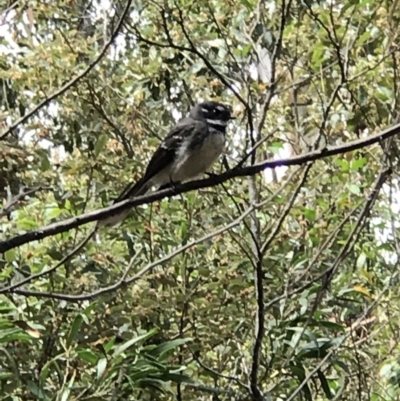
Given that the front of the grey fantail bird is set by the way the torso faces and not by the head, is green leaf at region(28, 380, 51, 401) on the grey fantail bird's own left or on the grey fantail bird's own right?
on the grey fantail bird's own right

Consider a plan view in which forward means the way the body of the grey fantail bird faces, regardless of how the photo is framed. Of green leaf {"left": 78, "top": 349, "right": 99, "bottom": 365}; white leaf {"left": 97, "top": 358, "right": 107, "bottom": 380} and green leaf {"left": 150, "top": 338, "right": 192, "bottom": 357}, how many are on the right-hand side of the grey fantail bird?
3

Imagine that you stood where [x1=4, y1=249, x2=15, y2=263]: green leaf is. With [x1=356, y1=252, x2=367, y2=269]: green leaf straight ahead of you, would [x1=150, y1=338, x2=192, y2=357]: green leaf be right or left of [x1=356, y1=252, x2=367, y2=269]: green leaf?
right

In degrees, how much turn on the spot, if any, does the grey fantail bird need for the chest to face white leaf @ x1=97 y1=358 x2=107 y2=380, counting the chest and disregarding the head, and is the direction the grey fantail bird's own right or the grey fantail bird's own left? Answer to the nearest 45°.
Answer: approximately 90° to the grey fantail bird's own right

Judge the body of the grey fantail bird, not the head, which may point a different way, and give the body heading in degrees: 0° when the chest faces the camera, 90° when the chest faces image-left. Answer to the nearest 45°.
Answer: approximately 270°

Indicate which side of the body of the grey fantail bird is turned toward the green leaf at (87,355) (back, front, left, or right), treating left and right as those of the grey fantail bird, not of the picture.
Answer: right
